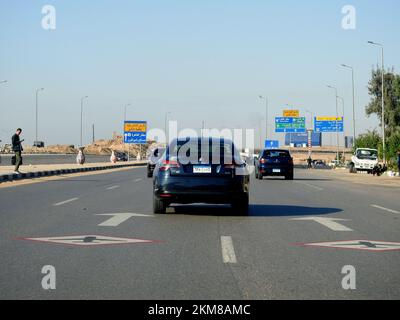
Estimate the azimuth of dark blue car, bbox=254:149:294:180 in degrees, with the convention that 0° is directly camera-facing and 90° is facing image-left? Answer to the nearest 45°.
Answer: approximately 180°

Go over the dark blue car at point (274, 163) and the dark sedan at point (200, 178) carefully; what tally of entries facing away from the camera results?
2

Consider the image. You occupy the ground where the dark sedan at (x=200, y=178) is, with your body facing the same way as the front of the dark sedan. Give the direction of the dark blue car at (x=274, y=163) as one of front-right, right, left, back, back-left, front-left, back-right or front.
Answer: front

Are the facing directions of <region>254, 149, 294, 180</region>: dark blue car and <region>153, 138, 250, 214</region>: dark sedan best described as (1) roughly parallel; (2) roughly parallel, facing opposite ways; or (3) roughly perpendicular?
roughly parallel

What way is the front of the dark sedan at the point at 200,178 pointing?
away from the camera

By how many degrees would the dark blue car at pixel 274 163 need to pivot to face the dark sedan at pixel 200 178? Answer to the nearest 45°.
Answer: approximately 180°
